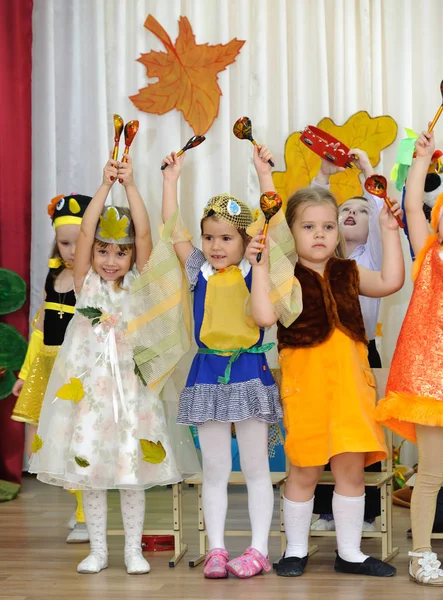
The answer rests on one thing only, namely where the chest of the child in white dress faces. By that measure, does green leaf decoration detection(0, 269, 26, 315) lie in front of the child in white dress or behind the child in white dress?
behind

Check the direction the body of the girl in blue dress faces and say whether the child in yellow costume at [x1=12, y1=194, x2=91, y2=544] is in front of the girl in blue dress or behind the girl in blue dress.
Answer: behind

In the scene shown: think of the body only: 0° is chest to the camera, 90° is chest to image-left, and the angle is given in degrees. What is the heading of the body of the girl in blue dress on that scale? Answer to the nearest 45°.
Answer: approximately 0°

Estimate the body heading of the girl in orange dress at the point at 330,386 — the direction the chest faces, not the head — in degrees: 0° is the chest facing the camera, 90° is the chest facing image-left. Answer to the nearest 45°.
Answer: approximately 0°
